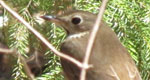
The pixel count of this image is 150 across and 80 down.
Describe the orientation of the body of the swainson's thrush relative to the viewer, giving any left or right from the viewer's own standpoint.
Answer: facing to the left of the viewer
